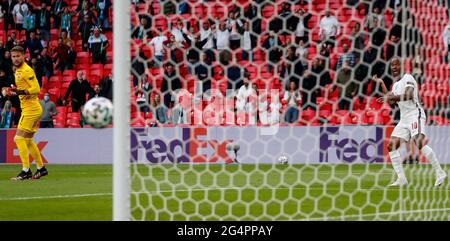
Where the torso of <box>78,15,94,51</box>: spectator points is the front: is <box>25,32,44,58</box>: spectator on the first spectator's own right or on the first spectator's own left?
on the first spectator's own right

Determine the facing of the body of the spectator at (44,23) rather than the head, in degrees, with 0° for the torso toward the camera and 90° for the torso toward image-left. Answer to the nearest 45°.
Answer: approximately 0°

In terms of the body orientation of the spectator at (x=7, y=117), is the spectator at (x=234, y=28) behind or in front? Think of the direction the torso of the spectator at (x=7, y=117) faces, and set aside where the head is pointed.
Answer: behind

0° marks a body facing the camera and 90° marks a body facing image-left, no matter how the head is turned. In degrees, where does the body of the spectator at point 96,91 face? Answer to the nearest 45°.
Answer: approximately 0°

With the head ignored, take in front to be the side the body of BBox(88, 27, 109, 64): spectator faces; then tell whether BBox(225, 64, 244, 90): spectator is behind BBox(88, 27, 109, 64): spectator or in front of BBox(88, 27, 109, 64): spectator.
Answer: in front

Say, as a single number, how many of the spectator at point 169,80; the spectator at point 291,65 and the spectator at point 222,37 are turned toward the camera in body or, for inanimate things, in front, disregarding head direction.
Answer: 3
